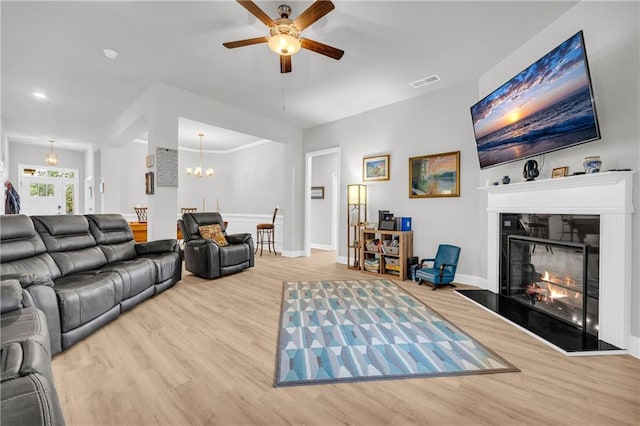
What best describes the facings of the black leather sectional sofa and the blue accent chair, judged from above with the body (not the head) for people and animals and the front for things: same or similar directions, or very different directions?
very different directions

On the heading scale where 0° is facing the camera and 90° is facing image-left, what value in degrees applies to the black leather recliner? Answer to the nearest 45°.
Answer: approximately 315°

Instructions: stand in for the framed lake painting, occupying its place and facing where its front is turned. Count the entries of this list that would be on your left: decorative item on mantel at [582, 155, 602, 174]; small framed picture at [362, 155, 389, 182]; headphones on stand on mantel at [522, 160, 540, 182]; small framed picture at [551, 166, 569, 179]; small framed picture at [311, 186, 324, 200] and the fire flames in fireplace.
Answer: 4

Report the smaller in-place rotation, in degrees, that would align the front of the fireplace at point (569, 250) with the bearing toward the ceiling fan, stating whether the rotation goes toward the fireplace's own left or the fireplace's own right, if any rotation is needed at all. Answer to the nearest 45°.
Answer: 0° — it already faces it

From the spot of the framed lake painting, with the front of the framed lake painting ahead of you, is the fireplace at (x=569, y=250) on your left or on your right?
on your left

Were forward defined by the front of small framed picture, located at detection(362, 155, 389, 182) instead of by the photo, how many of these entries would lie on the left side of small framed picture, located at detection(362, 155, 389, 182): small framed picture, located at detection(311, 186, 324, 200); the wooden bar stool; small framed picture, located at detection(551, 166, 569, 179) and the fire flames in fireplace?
2

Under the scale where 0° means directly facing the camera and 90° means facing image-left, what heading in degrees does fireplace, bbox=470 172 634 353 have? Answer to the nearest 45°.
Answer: approximately 45°
